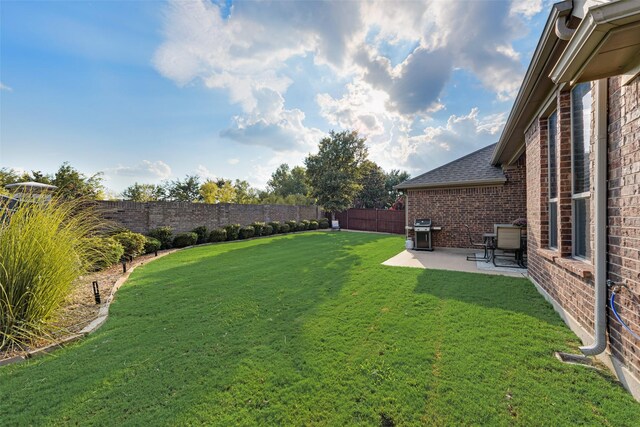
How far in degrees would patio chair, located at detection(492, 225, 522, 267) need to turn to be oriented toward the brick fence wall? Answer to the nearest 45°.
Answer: approximately 90° to its left

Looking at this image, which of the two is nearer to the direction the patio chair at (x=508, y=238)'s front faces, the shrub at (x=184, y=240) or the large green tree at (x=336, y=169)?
the large green tree

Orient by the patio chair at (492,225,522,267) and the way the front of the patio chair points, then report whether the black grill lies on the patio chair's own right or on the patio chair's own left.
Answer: on the patio chair's own left

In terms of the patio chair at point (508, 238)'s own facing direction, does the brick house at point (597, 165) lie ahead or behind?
behind

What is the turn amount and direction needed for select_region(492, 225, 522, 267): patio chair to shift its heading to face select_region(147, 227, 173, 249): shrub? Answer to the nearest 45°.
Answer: approximately 90° to its left

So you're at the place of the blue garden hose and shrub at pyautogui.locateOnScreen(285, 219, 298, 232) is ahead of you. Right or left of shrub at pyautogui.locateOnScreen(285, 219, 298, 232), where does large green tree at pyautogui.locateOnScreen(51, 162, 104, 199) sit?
left

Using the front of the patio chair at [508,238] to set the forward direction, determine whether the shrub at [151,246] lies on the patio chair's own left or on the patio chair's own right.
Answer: on the patio chair's own left

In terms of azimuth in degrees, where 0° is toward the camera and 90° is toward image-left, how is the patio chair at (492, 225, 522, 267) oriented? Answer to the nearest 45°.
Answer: approximately 180°
